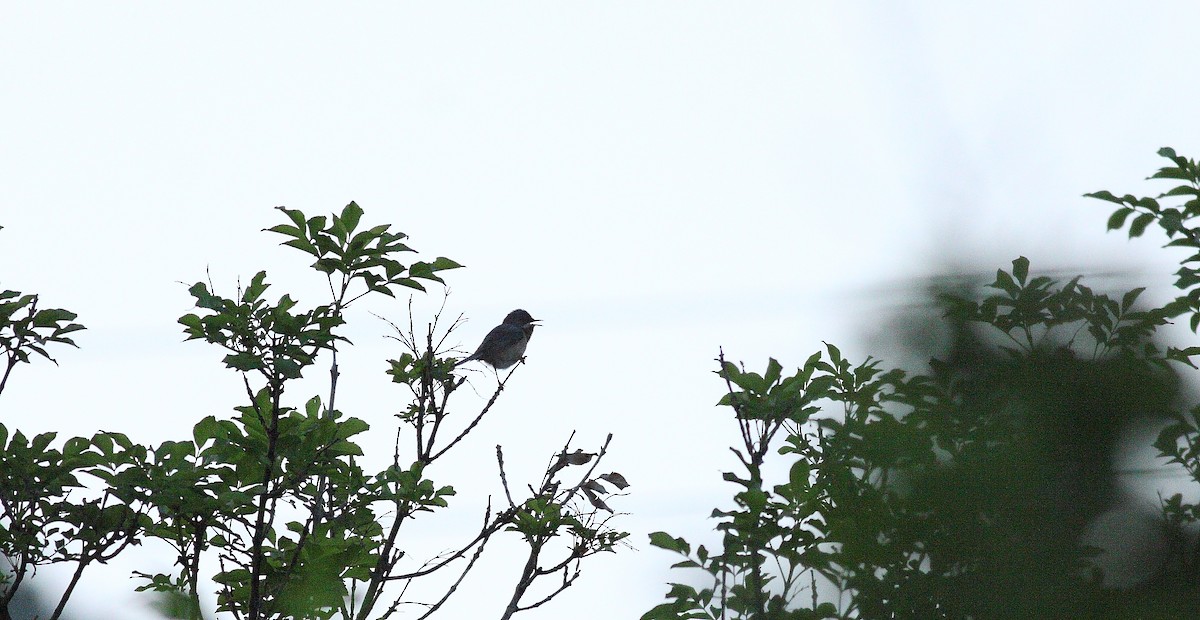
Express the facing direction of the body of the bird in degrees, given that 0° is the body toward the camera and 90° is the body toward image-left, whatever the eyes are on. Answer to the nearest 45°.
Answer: approximately 270°
